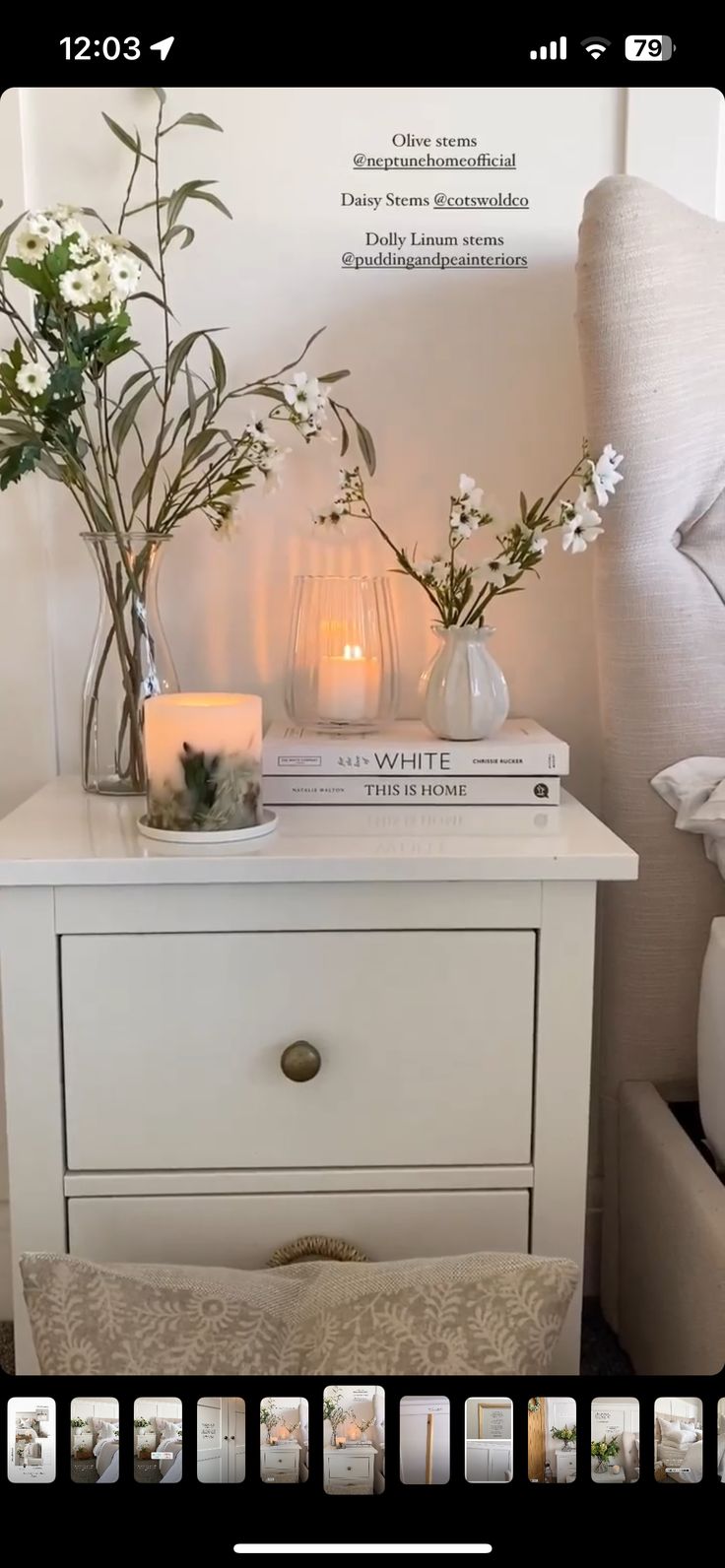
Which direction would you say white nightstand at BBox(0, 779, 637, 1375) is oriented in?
toward the camera
